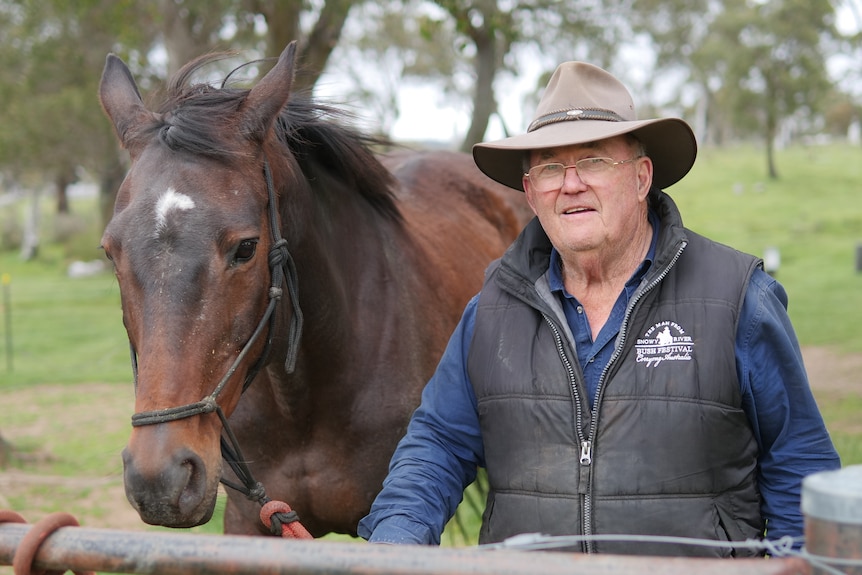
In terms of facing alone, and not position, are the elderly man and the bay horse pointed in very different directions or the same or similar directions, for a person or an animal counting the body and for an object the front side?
same or similar directions

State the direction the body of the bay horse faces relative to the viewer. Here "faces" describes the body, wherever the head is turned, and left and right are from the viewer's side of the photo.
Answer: facing the viewer and to the left of the viewer

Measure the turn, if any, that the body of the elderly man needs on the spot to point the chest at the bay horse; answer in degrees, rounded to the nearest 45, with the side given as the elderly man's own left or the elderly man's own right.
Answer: approximately 90° to the elderly man's own right

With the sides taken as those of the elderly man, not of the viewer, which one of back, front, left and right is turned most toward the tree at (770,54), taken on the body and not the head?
back

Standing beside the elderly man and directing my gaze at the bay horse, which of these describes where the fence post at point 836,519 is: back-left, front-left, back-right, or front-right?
back-left

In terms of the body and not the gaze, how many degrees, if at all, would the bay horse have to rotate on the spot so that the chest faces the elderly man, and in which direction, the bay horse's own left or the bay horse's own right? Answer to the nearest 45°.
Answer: approximately 90° to the bay horse's own left

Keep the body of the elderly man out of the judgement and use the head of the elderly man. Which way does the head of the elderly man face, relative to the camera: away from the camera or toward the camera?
toward the camera

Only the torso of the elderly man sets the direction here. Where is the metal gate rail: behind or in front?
in front

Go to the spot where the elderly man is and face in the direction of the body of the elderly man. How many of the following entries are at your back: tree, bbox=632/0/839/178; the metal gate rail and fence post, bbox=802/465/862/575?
1

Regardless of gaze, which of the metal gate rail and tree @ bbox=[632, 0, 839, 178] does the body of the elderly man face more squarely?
the metal gate rail

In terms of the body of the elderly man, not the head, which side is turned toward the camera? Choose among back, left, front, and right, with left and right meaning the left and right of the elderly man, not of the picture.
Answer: front

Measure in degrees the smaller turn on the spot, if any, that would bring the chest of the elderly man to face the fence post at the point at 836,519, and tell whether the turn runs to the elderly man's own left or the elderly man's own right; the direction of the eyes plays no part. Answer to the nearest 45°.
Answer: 0° — they already face it

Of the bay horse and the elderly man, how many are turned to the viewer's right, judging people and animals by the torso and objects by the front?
0
